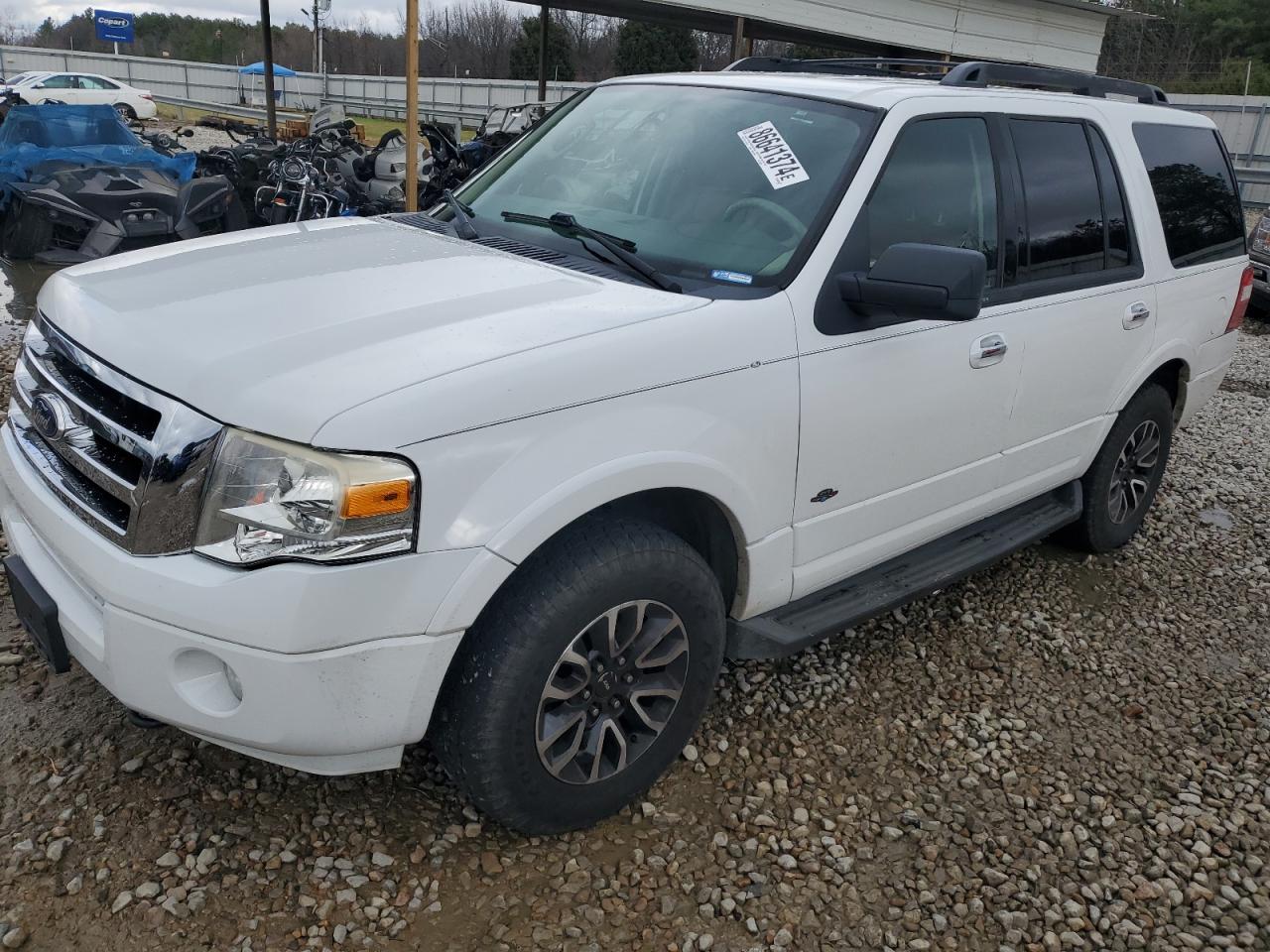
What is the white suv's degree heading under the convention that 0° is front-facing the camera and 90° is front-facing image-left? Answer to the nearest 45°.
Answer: approximately 45°

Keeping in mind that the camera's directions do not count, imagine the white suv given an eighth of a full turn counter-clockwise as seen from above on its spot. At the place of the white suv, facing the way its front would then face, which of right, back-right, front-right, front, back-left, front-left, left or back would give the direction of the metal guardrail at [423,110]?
back

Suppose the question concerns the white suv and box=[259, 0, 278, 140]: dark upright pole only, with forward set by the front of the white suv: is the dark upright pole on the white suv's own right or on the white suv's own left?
on the white suv's own right

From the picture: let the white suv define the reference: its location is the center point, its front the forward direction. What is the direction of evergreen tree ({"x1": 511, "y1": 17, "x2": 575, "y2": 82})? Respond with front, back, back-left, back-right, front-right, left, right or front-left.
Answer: back-right

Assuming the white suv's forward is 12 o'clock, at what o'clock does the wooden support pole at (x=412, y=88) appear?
The wooden support pole is roughly at 4 o'clock from the white suv.

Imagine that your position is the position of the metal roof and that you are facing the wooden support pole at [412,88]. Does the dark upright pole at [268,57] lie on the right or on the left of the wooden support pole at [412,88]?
right
